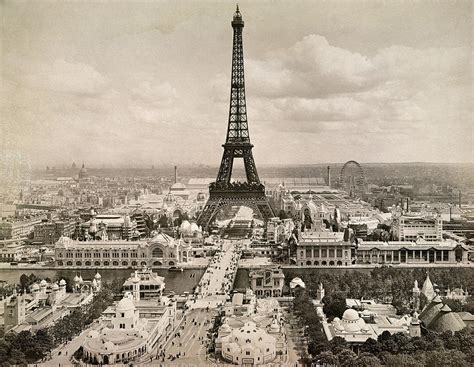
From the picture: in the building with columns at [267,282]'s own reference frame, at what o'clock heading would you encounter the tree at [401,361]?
The tree is roughly at 11 o'clock from the building with columns.

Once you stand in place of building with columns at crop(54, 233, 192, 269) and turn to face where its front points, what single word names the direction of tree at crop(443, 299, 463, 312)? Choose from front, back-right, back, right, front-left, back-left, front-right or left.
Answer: front-left

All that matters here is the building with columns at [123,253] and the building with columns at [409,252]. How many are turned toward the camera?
2

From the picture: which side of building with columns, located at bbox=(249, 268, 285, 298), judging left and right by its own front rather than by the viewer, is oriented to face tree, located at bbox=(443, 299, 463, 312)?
left

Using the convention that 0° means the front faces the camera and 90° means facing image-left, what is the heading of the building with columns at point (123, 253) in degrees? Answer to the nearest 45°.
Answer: approximately 0°

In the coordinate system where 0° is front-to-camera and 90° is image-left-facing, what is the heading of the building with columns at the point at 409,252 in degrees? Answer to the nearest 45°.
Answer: approximately 0°

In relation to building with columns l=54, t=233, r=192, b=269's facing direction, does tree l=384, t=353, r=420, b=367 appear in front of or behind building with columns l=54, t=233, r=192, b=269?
in front

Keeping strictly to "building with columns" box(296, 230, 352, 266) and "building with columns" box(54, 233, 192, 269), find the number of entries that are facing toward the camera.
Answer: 2
